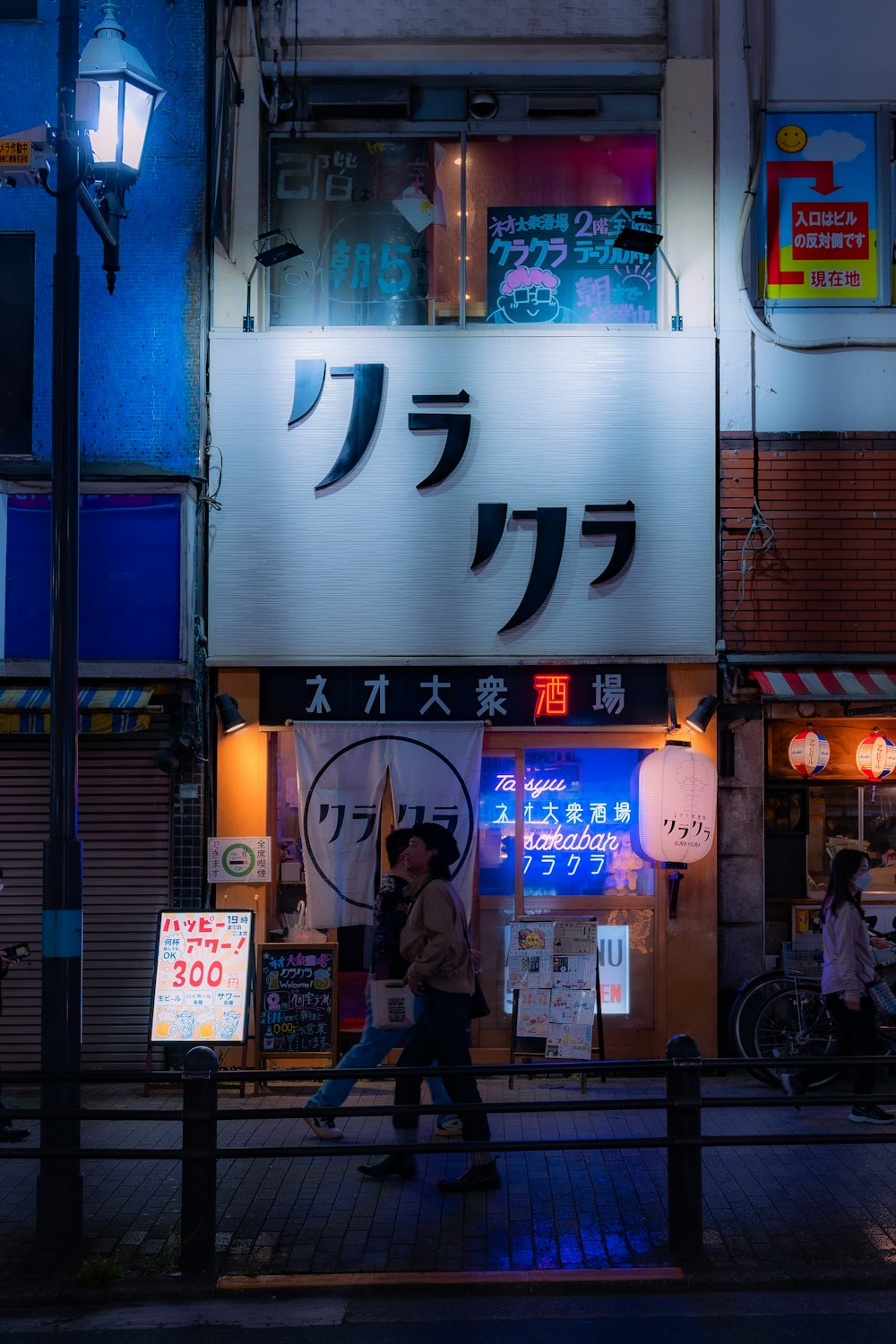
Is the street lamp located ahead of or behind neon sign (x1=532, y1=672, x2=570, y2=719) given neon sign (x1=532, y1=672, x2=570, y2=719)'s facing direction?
ahead

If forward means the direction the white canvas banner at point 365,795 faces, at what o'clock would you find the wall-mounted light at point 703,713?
The wall-mounted light is roughly at 9 o'clock from the white canvas banner.

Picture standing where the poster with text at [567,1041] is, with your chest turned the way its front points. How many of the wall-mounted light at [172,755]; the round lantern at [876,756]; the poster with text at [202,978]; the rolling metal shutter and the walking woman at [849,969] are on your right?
3

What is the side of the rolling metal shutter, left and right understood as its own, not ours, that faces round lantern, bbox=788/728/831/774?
left

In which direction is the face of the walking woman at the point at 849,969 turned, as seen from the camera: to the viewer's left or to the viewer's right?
to the viewer's right

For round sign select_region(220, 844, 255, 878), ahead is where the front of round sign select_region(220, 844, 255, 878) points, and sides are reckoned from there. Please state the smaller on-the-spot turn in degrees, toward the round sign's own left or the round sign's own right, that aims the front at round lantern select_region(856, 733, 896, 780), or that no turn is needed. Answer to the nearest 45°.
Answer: approximately 90° to the round sign's own left

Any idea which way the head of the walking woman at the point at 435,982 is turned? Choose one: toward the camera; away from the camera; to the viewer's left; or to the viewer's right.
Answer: to the viewer's left

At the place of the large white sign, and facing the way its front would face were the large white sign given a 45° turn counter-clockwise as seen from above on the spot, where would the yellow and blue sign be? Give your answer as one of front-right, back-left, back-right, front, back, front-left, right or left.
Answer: front-left
